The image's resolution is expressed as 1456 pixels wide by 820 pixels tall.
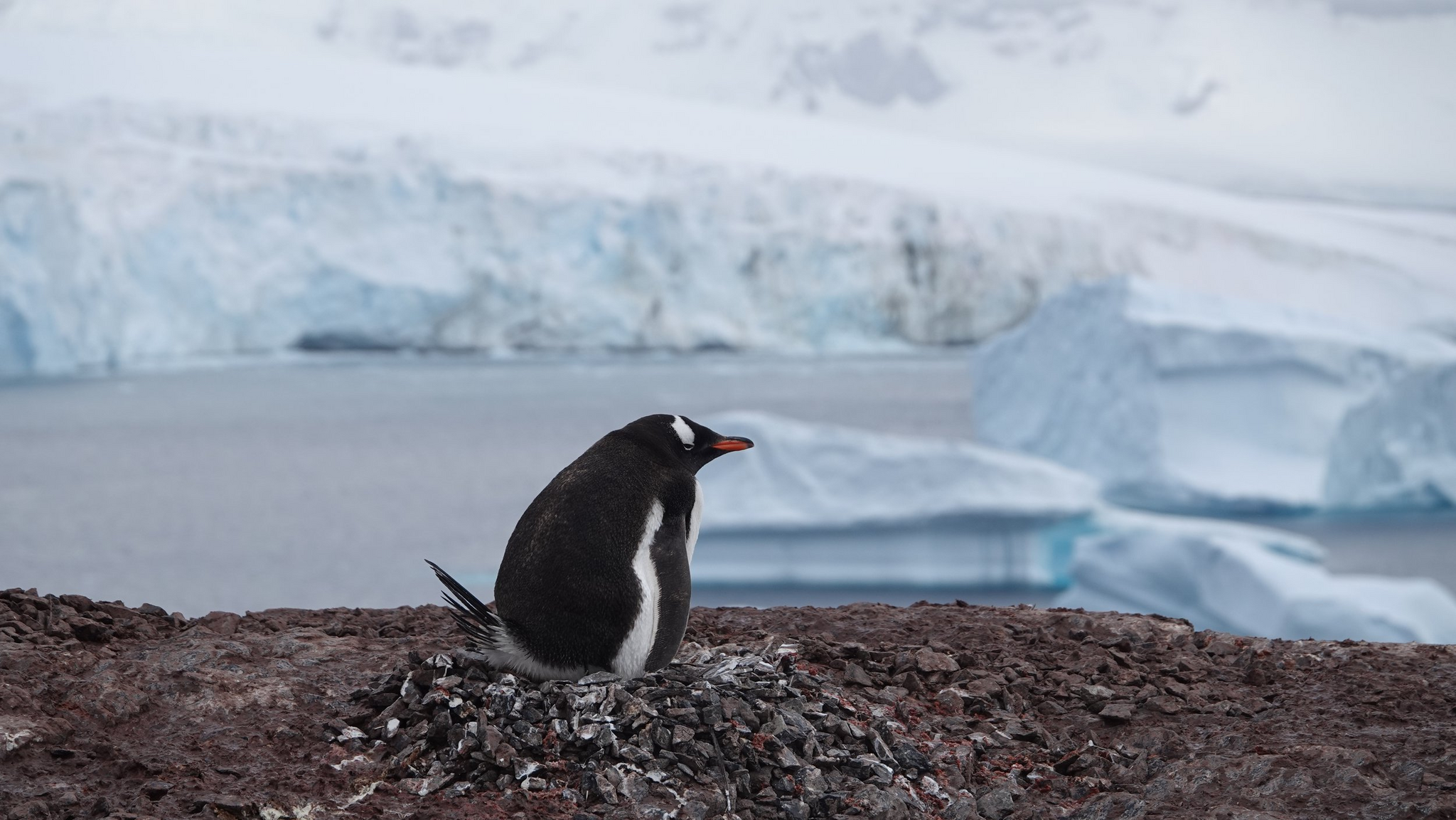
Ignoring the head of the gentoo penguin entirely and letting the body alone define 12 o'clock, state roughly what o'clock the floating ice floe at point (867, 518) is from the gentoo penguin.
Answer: The floating ice floe is roughly at 11 o'clock from the gentoo penguin.

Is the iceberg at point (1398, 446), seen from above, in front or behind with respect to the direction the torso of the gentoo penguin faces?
in front

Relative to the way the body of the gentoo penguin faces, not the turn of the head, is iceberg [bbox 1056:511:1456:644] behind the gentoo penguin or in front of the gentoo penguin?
in front

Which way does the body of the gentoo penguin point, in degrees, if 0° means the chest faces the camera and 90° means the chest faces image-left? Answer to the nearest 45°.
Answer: approximately 225°

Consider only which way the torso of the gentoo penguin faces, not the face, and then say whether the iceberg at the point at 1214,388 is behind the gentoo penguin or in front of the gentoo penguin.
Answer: in front
